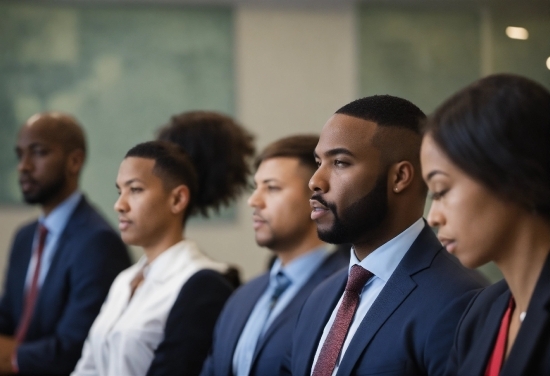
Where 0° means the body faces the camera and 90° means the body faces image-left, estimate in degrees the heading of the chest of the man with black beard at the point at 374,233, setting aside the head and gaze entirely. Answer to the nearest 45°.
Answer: approximately 45°

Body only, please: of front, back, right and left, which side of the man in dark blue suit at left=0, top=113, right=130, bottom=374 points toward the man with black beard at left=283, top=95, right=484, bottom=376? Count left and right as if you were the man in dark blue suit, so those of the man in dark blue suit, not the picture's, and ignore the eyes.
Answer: left

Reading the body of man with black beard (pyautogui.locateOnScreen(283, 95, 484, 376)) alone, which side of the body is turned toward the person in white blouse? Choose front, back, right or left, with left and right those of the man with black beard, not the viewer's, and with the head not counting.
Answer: right

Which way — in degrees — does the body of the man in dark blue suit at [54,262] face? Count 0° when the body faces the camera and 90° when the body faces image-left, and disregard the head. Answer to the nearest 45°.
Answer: approximately 45°

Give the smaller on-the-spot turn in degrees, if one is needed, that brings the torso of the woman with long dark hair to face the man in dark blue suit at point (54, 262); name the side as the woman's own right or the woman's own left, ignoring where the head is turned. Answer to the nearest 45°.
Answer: approximately 90° to the woman's own right

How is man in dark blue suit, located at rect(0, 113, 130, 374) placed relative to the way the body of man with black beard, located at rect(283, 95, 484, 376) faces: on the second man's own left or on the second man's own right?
on the second man's own right

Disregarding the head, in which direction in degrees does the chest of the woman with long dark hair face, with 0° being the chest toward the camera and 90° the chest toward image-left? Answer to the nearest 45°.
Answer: approximately 45°

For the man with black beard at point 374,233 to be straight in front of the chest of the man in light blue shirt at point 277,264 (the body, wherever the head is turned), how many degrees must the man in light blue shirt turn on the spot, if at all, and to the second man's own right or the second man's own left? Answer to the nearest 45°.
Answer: approximately 45° to the second man's own left
